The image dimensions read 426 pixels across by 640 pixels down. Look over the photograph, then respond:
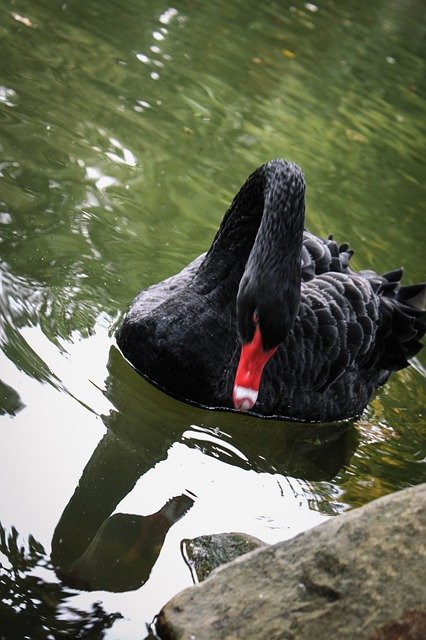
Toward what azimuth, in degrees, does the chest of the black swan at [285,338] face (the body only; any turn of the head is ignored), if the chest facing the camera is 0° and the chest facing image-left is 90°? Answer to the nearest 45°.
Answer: approximately 45°

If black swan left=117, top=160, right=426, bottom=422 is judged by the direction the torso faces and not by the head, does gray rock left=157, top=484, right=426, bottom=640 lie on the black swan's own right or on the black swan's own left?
on the black swan's own left
